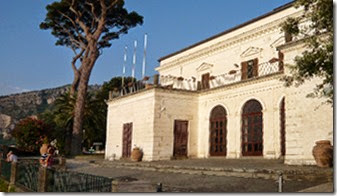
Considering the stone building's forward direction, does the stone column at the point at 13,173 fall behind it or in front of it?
in front

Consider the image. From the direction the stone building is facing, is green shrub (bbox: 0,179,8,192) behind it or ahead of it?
ahead

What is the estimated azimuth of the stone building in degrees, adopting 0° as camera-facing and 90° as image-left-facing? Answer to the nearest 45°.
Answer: approximately 45°

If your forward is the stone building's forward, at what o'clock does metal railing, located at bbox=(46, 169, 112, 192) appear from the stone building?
The metal railing is roughly at 11 o'clock from the stone building.

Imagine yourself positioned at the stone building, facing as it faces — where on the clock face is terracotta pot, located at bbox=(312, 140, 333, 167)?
The terracotta pot is roughly at 10 o'clock from the stone building.

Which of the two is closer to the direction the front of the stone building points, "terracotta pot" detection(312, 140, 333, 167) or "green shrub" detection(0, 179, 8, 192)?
the green shrub

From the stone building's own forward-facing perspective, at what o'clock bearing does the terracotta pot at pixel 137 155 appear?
The terracotta pot is roughly at 1 o'clock from the stone building.

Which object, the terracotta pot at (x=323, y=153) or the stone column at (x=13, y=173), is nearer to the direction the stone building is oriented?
the stone column
